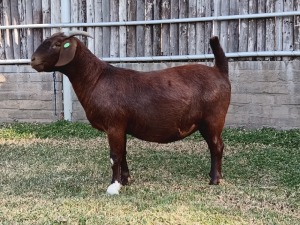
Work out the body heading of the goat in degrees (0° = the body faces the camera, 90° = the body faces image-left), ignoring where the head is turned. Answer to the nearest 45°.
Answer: approximately 90°

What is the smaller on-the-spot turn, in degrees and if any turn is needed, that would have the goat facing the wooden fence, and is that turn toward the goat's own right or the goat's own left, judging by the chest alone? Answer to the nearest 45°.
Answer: approximately 90° to the goat's own right
